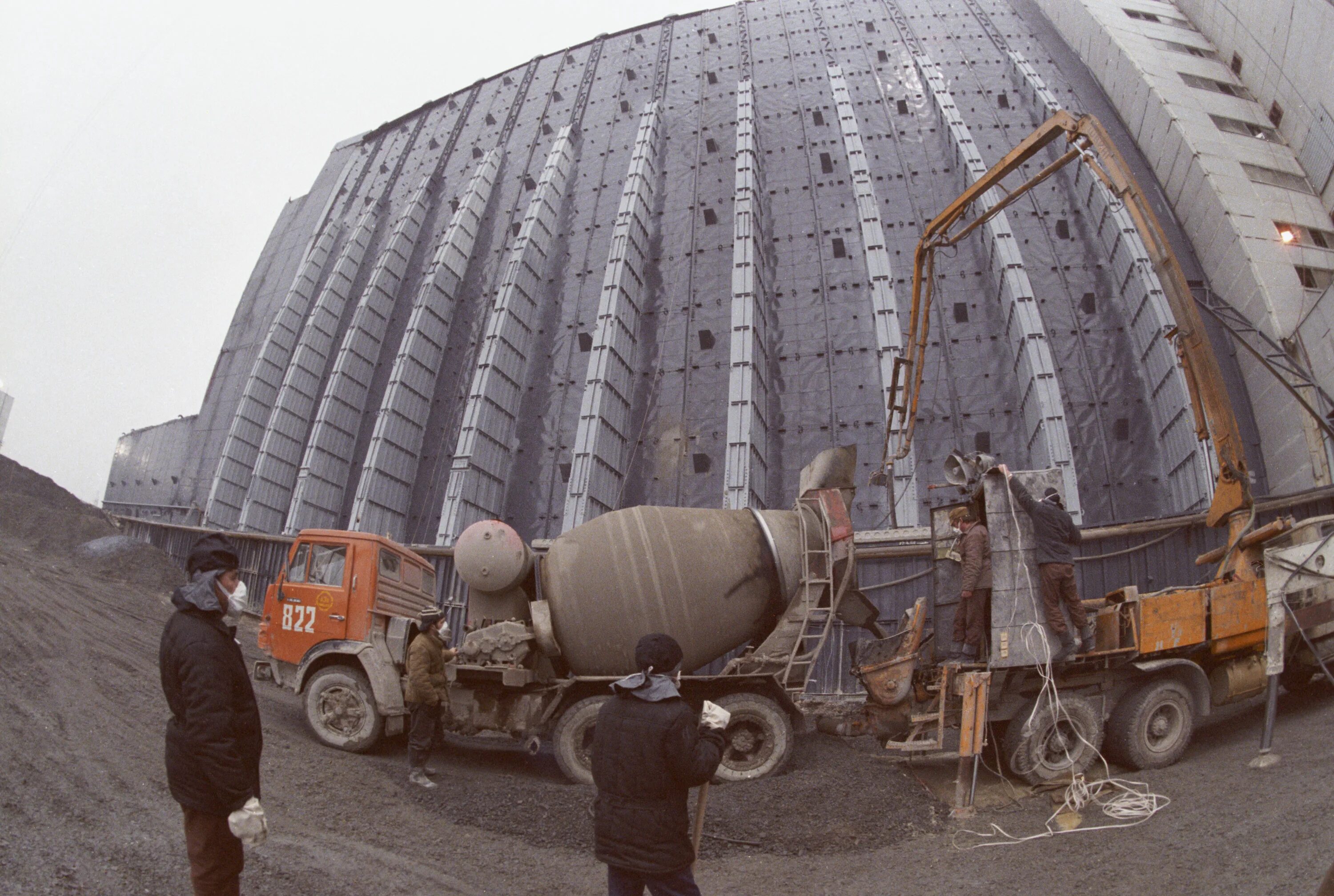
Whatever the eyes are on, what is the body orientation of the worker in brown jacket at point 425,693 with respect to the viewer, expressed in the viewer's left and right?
facing to the right of the viewer

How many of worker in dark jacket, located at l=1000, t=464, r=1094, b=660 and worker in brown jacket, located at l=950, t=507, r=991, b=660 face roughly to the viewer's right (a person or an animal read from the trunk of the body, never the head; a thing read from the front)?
0

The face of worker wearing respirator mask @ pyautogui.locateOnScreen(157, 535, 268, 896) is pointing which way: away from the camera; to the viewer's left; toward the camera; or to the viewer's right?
to the viewer's right

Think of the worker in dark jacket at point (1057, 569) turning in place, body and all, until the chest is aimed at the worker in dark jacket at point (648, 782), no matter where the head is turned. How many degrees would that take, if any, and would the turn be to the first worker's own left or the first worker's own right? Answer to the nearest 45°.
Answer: approximately 135° to the first worker's own left

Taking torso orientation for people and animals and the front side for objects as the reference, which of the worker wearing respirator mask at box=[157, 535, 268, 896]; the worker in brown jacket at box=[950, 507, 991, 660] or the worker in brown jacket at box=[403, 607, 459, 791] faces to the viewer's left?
the worker in brown jacket at box=[950, 507, 991, 660]

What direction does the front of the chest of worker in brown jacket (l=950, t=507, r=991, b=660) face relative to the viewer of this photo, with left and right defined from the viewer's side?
facing to the left of the viewer

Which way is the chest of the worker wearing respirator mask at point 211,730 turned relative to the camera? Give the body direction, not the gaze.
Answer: to the viewer's right

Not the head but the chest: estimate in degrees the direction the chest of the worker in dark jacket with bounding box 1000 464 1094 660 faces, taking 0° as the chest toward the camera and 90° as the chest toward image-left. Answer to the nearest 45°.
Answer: approximately 135°

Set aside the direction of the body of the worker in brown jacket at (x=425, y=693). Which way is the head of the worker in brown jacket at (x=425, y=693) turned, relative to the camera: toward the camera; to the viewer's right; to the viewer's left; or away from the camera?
to the viewer's right

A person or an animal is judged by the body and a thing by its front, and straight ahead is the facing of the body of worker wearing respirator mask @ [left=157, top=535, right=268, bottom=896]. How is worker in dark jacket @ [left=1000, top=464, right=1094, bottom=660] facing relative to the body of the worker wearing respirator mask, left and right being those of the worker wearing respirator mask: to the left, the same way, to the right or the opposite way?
to the left

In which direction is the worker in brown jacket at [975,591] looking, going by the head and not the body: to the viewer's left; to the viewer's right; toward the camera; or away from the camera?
to the viewer's left
